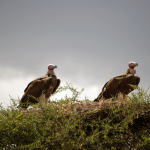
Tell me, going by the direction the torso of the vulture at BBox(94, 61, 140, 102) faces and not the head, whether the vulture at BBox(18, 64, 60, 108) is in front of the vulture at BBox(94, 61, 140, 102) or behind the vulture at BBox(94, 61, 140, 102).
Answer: behind

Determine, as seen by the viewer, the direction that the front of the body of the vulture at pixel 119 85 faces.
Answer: to the viewer's right
